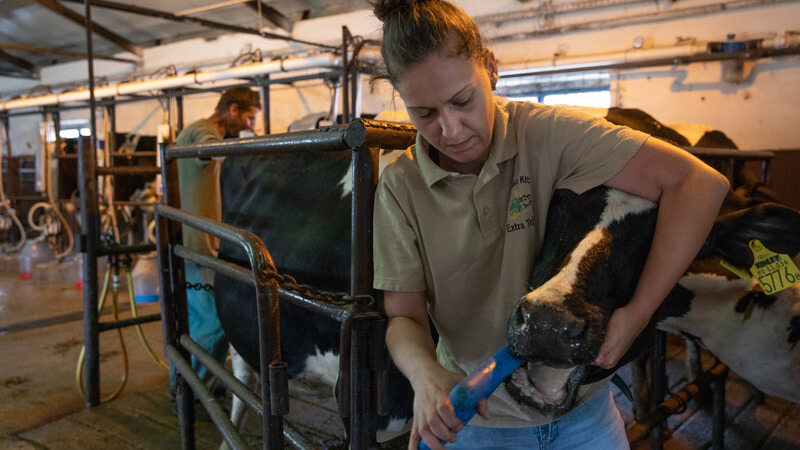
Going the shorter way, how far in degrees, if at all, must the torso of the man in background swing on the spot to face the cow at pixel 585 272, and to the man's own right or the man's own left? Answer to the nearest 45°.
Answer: approximately 90° to the man's own right

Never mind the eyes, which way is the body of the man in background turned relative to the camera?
to the viewer's right

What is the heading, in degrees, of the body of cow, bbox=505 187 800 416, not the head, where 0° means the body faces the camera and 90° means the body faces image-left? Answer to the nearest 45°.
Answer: approximately 45°

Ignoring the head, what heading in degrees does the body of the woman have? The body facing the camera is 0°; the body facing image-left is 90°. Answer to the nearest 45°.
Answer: approximately 0°

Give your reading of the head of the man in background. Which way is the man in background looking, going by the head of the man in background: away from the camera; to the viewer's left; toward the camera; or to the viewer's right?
to the viewer's right

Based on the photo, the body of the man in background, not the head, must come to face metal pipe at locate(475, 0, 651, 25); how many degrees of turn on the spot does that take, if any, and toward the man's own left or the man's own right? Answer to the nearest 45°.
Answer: approximately 45° to the man's own left
